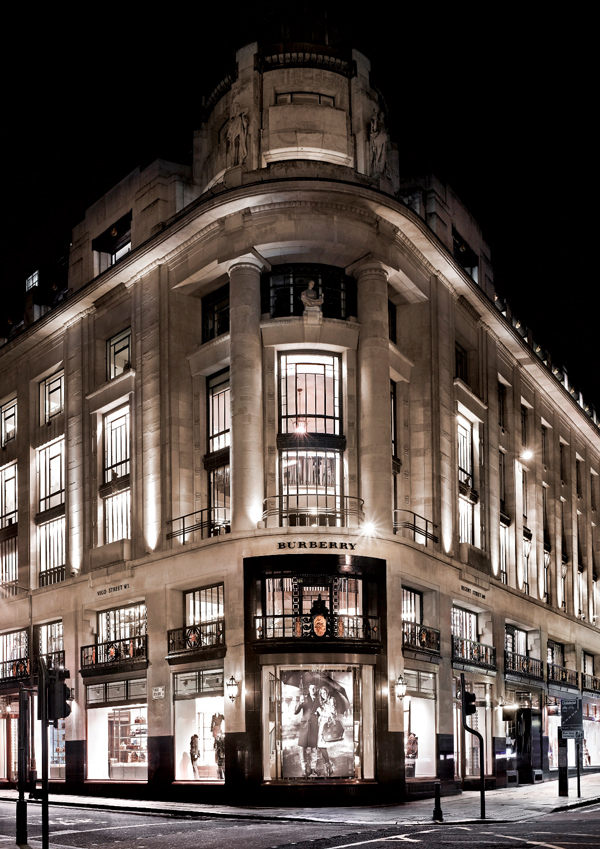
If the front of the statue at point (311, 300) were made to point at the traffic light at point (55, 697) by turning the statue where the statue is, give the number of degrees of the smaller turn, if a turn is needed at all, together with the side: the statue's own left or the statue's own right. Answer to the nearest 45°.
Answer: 0° — it already faces it

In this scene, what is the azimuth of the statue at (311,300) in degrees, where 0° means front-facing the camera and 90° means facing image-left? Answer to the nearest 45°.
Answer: approximately 0°

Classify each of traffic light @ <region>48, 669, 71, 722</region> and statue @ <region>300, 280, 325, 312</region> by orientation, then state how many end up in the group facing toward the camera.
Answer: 1
